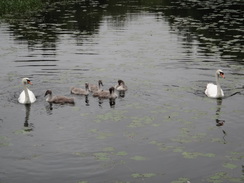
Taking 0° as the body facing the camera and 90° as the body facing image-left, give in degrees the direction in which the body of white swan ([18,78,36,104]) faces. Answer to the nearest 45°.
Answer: approximately 0°

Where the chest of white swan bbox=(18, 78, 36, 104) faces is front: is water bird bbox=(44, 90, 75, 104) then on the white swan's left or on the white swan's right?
on the white swan's left

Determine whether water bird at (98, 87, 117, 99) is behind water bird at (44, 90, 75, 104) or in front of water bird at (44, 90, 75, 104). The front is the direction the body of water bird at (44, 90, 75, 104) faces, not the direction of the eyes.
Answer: behind

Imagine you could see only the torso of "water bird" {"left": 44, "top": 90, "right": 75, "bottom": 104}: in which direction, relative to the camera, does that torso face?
to the viewer's left
